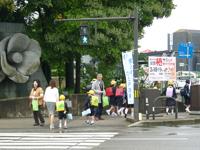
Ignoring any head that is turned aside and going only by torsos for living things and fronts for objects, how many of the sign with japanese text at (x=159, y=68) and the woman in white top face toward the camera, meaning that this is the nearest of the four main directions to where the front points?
1

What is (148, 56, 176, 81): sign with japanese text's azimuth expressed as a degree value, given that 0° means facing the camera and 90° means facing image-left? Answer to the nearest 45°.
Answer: approximately 0°

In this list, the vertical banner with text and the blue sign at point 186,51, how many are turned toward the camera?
2

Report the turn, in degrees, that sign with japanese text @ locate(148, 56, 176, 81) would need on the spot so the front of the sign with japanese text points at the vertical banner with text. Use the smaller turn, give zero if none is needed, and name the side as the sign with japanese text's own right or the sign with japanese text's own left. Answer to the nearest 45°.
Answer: approximately 45° to the sign with japanese text's own right

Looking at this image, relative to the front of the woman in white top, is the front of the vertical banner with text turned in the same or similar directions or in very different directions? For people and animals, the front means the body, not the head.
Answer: very different directions

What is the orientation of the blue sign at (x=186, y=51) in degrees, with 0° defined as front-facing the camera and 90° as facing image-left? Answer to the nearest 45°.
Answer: approximately 0°
